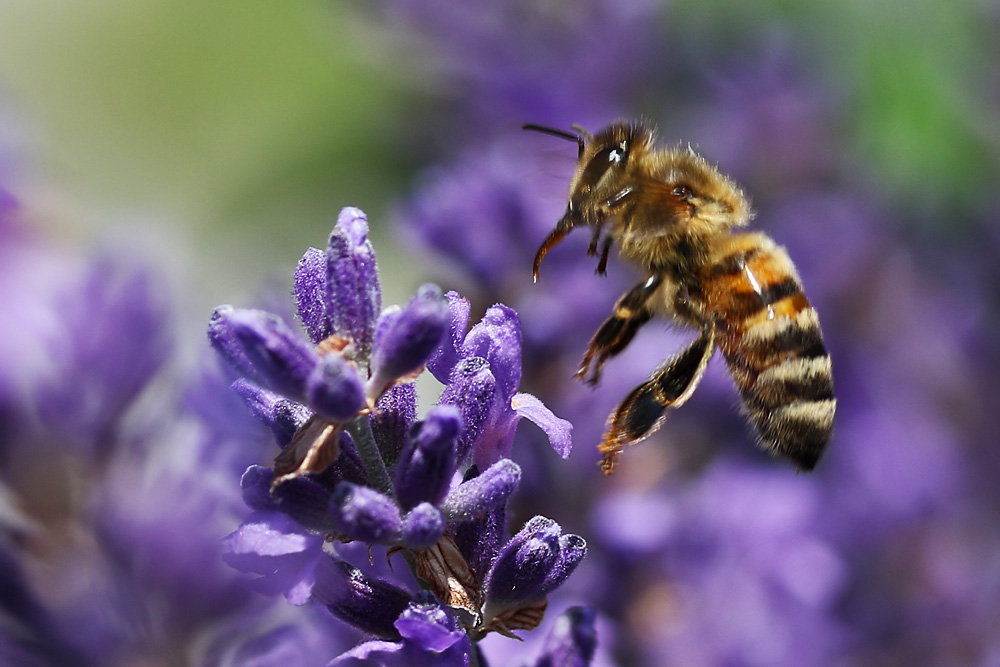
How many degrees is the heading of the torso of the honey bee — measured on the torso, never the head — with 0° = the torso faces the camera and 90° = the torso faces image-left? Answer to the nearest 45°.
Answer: approximately 90°

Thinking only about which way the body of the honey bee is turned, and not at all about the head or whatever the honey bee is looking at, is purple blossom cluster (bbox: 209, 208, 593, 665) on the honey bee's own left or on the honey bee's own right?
on the honey bee's own left
